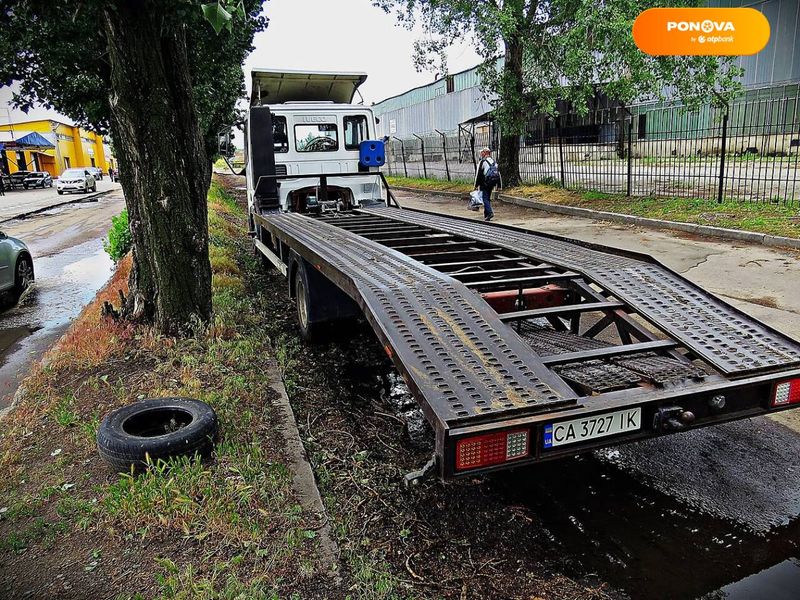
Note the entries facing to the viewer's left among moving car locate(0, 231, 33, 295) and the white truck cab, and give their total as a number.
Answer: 0

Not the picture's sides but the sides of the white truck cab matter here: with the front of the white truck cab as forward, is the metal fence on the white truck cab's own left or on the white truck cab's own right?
on the white truck cab's own right

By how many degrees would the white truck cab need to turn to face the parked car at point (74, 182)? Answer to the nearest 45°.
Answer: approximately 45° to its left

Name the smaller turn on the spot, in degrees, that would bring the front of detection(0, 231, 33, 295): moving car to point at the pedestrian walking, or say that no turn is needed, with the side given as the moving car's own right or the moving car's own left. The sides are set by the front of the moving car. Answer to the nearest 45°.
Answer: approximately 45° to the moving car's own right

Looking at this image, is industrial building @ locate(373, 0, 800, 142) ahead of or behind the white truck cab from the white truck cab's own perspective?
ahead

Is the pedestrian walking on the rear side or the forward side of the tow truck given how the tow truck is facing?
on the forward side

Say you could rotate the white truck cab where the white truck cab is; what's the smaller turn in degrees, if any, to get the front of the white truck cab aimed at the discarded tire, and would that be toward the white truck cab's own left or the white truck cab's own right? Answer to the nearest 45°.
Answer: approximately 180°

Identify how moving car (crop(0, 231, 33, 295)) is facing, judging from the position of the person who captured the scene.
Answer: facing away from the viewer and to the right of the viewer

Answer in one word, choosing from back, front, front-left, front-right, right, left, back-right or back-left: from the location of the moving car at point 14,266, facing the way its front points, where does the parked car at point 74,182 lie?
front-left

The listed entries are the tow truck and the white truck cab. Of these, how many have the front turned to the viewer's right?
0

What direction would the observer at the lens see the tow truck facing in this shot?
facing away from the viewer and to the left of the viewer

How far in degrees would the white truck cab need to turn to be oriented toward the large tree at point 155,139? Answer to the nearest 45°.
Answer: approximately 180°

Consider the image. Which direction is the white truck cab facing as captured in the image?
away from the camera

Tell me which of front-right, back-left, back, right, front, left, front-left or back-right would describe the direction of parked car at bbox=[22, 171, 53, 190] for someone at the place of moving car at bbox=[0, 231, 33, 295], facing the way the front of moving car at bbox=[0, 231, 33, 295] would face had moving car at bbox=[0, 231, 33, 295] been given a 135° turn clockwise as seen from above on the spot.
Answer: back

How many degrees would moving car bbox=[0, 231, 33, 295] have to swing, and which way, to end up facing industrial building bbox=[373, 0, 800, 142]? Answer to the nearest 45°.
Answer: approximately 45° to its right

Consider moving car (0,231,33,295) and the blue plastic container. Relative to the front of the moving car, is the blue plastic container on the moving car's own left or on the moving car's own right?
on the moving car's own right

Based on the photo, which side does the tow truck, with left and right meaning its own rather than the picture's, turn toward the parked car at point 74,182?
front
